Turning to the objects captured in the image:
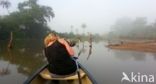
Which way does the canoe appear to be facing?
away from the camera
